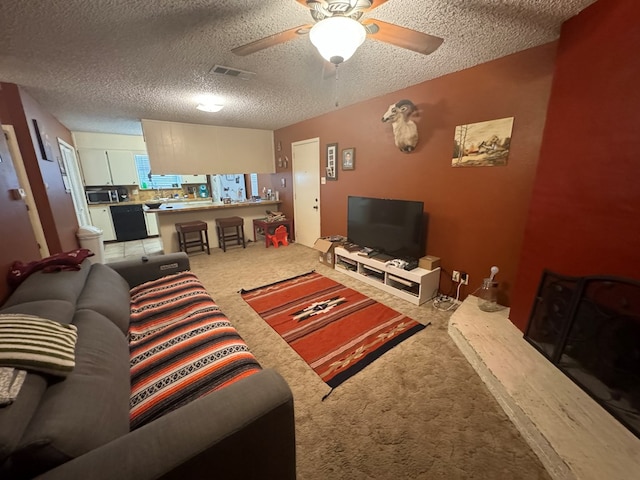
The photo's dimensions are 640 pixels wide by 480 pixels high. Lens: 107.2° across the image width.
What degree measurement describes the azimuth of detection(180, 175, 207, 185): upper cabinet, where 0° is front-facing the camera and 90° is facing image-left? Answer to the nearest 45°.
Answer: approximately 0°

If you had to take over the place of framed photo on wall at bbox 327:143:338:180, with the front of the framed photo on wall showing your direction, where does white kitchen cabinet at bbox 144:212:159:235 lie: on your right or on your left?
on your right

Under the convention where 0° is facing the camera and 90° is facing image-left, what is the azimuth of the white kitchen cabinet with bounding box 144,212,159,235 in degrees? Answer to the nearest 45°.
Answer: approximately 0°

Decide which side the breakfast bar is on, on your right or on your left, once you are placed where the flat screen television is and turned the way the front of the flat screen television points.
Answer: on your right

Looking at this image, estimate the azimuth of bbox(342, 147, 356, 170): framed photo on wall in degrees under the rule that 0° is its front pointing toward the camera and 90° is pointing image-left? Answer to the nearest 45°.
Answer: approximately 45°

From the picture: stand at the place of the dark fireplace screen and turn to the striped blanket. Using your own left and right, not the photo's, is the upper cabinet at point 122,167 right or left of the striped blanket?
right

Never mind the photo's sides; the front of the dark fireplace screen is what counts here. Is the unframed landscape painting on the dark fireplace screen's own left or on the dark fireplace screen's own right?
on the dark fireplace screen's own right

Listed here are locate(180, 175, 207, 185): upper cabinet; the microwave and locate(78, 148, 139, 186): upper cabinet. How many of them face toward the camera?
3

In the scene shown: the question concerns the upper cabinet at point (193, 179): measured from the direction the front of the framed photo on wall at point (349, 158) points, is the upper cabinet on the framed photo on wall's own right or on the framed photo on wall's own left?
on the framed photo on wall's own right
